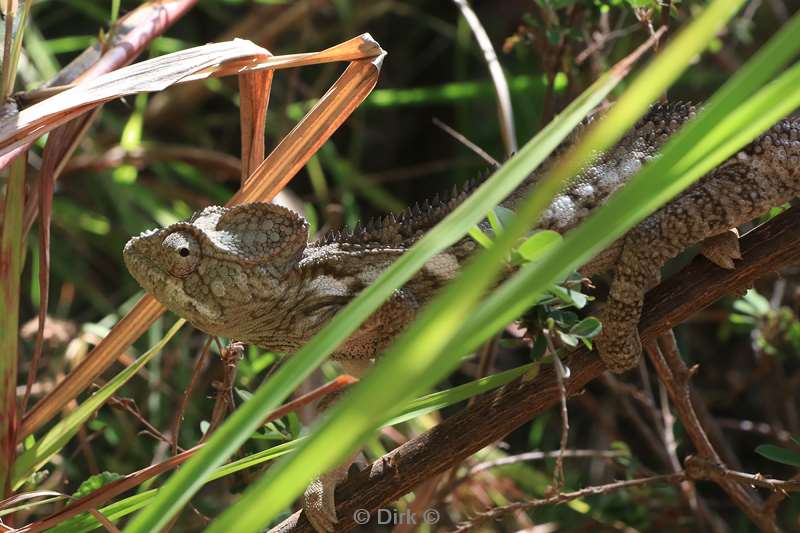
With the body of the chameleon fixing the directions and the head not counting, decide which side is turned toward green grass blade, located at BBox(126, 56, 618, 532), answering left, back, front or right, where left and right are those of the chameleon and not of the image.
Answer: left

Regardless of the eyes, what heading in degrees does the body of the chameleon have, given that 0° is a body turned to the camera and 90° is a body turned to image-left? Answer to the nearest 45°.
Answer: approximately 90°
